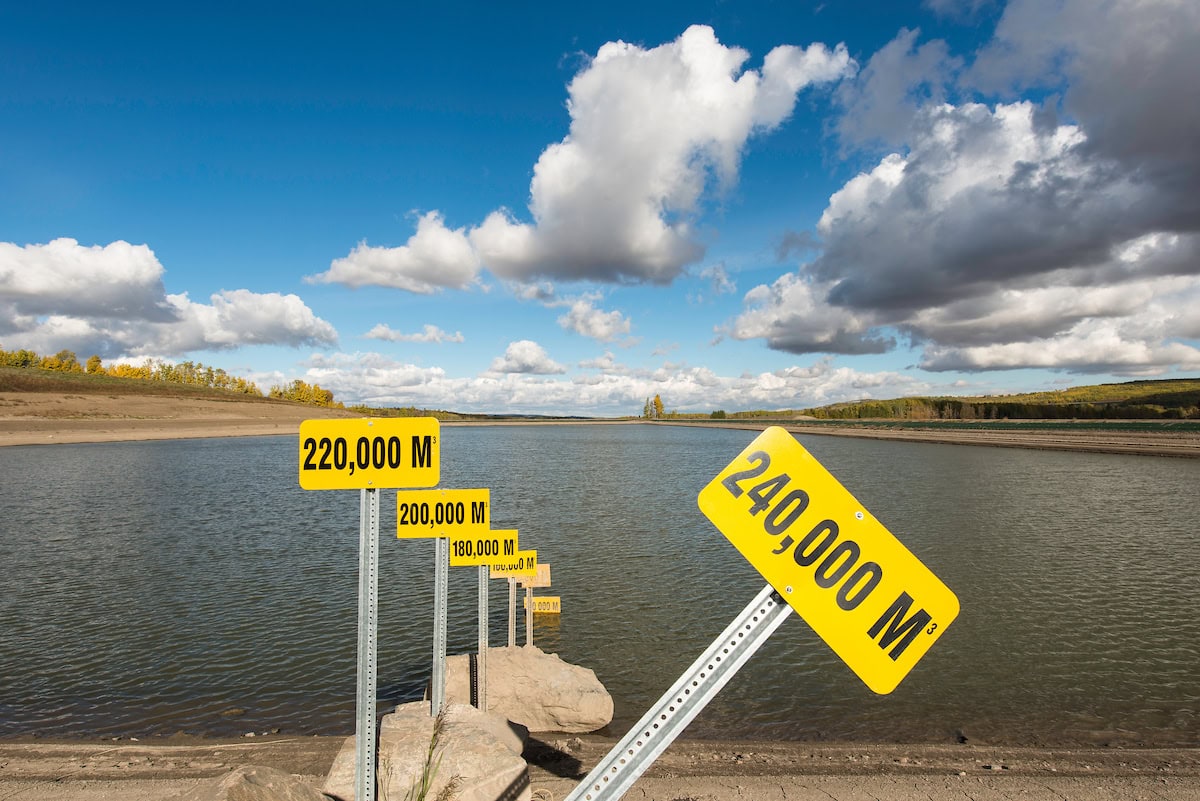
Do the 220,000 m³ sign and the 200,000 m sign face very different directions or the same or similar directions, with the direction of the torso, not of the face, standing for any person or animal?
same or similar directions

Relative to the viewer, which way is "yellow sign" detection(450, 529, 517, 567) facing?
toward the camera

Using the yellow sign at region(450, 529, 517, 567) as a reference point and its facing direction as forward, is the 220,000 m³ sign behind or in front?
in front

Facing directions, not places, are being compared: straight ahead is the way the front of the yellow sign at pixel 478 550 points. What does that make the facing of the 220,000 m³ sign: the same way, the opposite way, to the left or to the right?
the same way

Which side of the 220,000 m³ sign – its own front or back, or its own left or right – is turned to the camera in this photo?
front

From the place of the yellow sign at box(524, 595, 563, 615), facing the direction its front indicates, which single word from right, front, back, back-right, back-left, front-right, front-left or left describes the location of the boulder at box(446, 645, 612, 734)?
front

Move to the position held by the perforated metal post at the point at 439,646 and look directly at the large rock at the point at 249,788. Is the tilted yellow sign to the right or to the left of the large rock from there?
left

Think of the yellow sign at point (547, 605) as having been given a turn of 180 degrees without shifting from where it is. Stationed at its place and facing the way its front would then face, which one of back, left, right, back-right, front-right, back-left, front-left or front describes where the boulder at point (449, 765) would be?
back

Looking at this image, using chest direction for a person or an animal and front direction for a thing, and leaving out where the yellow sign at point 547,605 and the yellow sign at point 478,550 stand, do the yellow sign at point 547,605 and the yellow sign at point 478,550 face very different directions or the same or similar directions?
same or similar directions

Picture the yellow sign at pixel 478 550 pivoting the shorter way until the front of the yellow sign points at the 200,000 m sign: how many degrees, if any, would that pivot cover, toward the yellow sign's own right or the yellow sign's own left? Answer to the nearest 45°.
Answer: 0° — it already faces it

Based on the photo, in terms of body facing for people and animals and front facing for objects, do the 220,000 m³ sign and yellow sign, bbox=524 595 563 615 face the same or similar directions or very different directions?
same or similar directions

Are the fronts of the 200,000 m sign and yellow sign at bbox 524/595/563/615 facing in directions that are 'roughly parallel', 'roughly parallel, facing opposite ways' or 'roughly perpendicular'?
roughly parallel

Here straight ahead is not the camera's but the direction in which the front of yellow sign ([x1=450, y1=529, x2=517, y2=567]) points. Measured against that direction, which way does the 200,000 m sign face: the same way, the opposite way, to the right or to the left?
the same way

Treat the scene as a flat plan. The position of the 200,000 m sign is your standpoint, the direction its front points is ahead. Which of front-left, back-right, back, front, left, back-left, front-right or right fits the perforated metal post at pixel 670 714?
front

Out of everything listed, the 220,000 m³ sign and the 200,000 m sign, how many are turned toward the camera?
2

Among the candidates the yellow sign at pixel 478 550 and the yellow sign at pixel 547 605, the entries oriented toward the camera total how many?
2

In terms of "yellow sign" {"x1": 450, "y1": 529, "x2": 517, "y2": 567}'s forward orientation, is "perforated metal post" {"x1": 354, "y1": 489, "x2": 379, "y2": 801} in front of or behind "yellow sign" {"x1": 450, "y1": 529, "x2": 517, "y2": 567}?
in front
